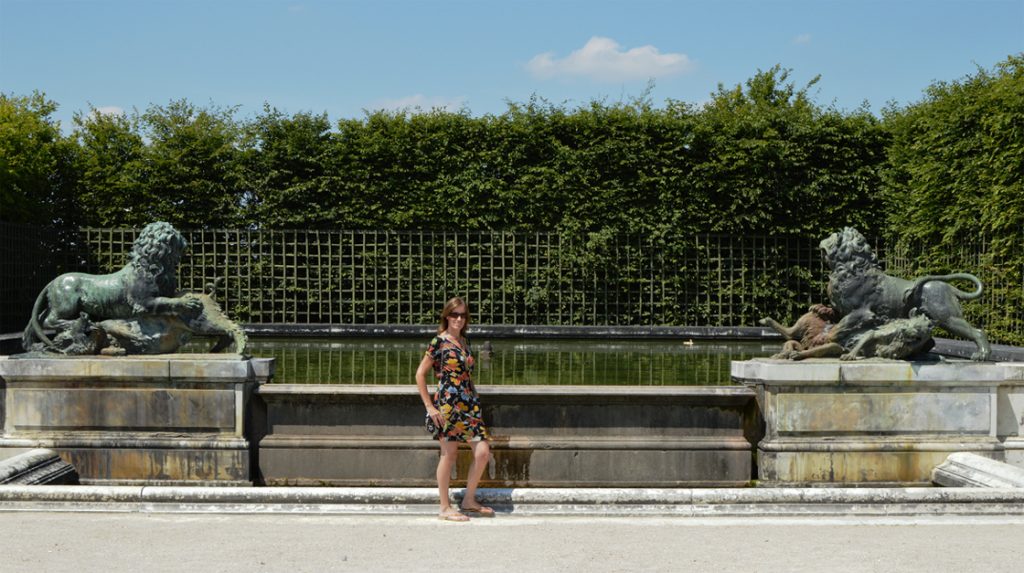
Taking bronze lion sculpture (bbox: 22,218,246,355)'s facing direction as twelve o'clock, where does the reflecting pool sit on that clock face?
The reflecting pool is roughly at 11 o'clock from the bronze lion sculpture.

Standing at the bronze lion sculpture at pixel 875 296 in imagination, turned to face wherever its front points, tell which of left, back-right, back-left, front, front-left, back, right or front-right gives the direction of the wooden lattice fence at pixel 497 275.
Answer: front-right

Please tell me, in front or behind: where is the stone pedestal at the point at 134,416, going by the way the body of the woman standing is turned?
behind

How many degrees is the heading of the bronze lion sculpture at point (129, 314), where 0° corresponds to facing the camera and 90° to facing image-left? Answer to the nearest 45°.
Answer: approximately 270°

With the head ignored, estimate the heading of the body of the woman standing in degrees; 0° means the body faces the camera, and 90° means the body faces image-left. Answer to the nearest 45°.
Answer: approximately 315°

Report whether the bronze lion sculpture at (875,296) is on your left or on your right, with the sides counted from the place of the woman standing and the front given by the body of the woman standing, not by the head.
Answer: on your left

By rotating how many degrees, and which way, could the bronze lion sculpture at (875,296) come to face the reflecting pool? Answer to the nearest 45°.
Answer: approximately 45° to its right

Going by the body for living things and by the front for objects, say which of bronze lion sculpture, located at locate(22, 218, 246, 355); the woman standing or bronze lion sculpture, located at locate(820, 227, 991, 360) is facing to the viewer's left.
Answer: bronze lion sculpture, located at locate(820, 227, 991, 360)

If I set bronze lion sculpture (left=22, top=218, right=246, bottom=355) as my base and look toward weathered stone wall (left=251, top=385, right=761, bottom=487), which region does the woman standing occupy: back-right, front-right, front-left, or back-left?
front-right

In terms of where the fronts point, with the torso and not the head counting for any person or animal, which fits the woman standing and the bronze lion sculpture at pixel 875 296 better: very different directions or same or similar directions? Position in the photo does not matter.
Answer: very different directions

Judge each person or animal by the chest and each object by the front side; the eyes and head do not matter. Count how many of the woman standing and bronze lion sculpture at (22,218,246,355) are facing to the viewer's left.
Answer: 0

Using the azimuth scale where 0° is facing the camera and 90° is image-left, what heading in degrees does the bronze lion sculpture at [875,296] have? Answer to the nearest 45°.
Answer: approximately 90°

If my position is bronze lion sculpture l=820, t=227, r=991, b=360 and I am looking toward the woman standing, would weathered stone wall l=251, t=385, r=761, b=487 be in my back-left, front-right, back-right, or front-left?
front-right

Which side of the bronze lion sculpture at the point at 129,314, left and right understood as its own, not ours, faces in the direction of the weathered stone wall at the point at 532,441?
front
